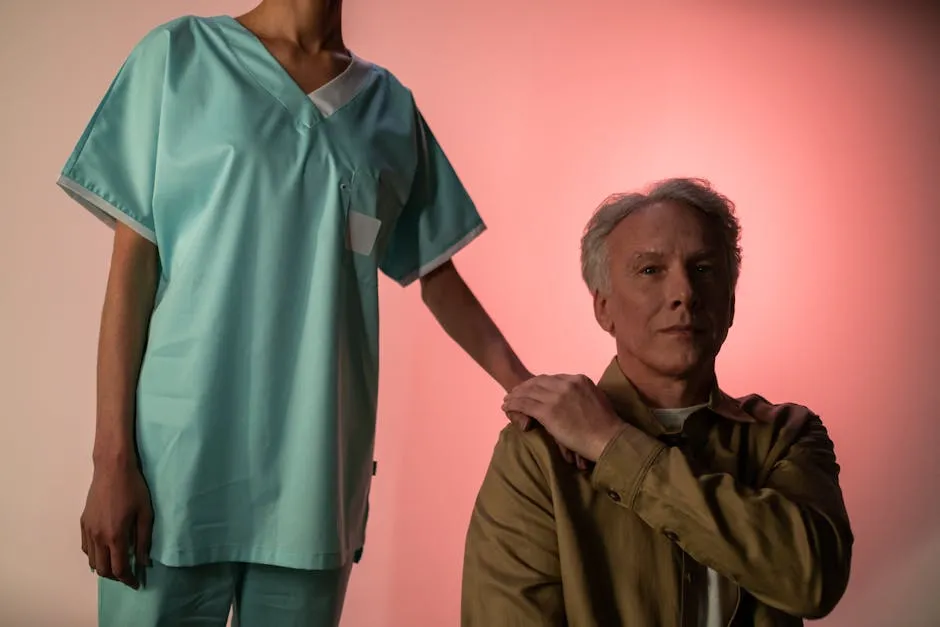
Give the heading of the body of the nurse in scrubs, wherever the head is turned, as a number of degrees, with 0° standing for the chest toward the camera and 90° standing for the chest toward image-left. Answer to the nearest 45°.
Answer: approximately 315°

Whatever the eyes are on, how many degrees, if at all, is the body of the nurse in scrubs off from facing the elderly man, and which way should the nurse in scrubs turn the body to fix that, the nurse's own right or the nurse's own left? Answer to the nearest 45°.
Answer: approximately 45° to the nurse's own left
